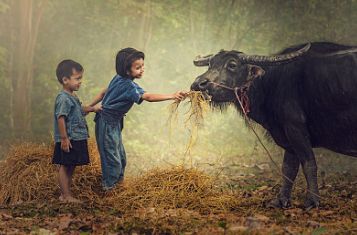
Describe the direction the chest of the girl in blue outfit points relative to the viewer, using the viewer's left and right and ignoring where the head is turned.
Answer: facing to the right of the viewer

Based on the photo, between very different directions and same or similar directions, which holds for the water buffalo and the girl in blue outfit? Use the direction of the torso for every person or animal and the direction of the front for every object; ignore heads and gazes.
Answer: very different directions

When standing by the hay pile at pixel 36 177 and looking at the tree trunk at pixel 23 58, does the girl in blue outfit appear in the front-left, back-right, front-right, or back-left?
back-right

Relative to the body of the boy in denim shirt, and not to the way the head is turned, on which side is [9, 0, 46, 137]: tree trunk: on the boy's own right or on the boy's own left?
on the boy's own left

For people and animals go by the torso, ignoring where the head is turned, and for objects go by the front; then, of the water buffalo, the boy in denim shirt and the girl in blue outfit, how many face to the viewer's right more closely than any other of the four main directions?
2

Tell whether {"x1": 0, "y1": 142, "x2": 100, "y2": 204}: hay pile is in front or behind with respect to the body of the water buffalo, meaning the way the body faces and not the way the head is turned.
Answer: in front

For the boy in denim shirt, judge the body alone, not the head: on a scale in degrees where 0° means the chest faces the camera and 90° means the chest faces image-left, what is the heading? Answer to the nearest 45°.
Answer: approximately 270°

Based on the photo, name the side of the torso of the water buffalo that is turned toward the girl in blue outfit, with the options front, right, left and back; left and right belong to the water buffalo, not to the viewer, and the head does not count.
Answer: front

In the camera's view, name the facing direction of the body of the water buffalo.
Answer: to the viewer's left

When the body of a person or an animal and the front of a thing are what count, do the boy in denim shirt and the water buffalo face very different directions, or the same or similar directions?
very different directions

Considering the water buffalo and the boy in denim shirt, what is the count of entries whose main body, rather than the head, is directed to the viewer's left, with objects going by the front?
1

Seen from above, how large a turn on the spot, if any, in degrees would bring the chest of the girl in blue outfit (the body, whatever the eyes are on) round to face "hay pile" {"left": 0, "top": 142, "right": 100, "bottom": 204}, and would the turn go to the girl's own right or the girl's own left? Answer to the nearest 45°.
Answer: approximately 180°
